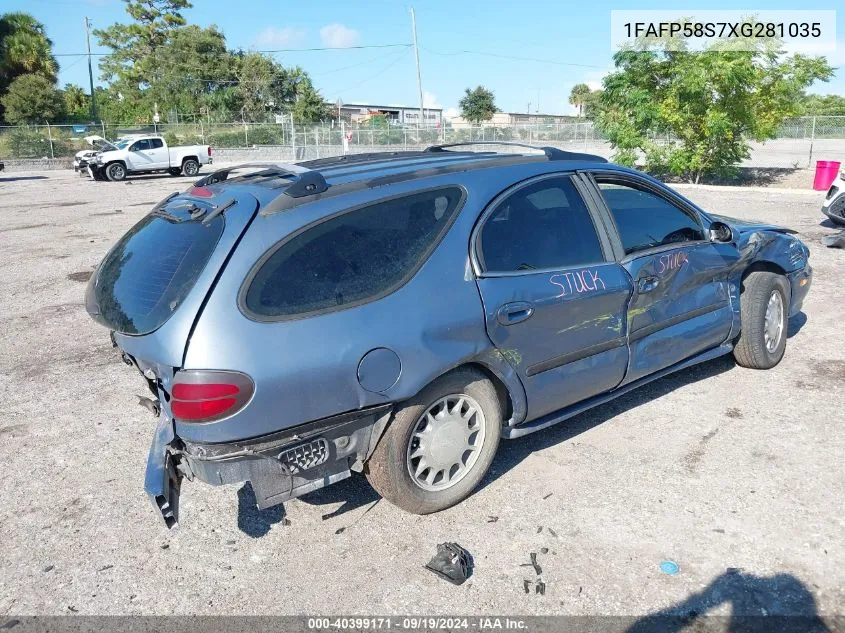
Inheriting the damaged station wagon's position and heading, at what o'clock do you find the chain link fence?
The chain link fence is roughly at 10 o'clock from the damaged station wagon.

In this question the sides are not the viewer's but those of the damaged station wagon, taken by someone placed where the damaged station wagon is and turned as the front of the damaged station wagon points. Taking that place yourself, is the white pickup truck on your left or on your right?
on your left

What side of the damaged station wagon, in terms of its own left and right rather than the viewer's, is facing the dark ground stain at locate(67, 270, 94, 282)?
left

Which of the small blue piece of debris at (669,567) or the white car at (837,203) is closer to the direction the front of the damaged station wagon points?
the white car

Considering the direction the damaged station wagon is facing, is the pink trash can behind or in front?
in front

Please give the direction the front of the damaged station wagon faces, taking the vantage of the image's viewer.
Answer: facing away from the viewer and to the right of the viewer

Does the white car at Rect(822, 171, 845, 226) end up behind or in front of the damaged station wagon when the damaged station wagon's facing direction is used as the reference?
in front

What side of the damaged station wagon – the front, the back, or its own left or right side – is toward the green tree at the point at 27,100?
left
